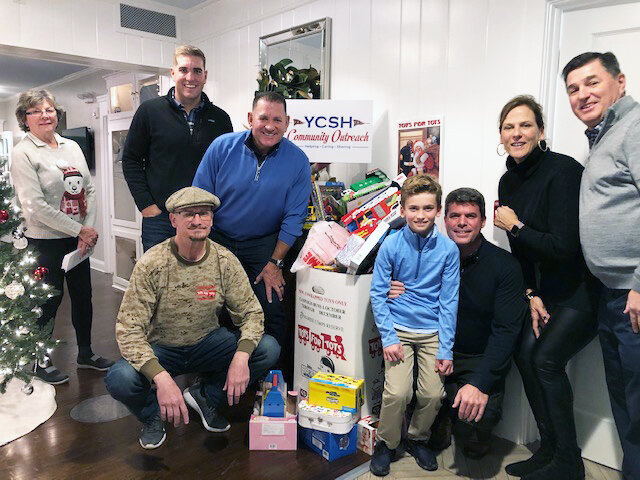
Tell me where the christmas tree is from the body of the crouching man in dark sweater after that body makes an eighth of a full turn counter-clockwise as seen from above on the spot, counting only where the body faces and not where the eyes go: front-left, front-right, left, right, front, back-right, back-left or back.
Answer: right

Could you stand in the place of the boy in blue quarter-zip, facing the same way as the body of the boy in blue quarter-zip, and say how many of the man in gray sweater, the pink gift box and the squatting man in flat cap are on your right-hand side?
2

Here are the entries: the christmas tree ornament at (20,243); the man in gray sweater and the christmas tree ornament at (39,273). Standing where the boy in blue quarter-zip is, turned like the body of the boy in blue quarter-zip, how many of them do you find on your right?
2

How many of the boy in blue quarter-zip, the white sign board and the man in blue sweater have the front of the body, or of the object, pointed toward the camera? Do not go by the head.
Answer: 3

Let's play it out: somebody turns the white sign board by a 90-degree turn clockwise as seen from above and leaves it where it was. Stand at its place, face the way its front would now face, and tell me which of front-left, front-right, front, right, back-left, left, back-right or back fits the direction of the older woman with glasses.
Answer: front

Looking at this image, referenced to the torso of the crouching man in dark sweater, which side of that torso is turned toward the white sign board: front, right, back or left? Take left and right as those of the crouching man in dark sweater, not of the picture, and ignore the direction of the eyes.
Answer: right

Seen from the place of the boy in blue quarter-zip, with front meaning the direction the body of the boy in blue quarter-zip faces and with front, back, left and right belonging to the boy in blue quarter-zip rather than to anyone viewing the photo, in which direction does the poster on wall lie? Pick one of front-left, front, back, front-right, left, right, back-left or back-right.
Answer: back

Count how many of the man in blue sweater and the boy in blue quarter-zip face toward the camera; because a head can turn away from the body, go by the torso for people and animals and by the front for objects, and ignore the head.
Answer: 2

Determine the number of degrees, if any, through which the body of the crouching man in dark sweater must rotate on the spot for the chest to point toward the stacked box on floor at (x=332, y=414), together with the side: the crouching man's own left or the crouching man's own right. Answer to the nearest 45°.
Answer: approximately 45° to the crouching man's own right

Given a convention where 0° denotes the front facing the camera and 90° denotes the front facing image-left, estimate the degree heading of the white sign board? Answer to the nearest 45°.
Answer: approximately 0°

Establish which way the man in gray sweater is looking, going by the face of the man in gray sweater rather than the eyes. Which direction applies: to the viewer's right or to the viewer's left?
to the viewer's left
